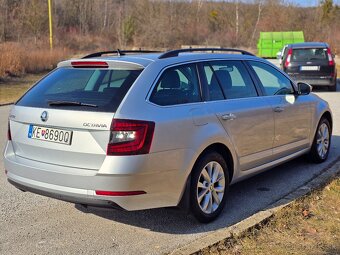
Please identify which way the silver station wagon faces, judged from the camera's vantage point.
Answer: facing away from the viewer and to the right of the viewer
